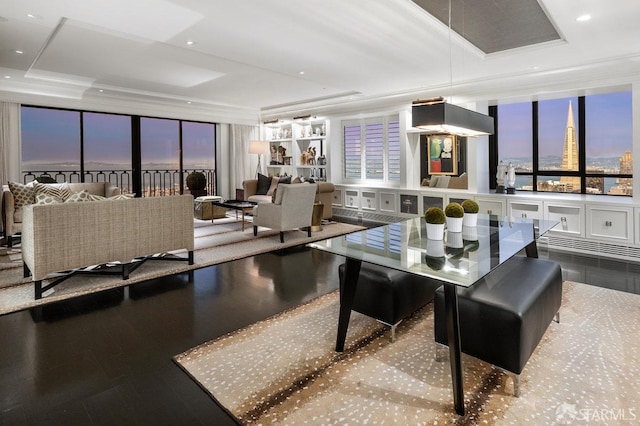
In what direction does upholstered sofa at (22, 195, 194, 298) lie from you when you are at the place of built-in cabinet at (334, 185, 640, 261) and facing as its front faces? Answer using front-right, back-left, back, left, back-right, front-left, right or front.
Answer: front

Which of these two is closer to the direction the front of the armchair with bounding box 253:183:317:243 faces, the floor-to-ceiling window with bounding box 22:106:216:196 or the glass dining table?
the floor-to-ceiling window

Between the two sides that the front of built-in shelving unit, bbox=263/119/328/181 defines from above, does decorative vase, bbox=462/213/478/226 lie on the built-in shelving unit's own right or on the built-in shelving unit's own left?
on the built-in shelving unit's own left

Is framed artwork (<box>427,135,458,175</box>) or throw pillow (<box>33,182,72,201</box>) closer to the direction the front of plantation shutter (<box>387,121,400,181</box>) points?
the throw pillow

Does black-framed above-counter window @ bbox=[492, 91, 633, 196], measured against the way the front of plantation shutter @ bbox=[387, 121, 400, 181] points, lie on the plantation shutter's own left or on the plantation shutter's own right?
on the plantation shutter's own left

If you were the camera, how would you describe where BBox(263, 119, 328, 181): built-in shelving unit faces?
facing the viewer and to the left of the viewer

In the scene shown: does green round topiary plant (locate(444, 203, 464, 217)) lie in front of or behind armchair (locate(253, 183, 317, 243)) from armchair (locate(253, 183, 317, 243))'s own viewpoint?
behind

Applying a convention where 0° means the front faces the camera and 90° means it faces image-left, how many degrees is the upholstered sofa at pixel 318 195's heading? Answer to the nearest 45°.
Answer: approximately 45°
